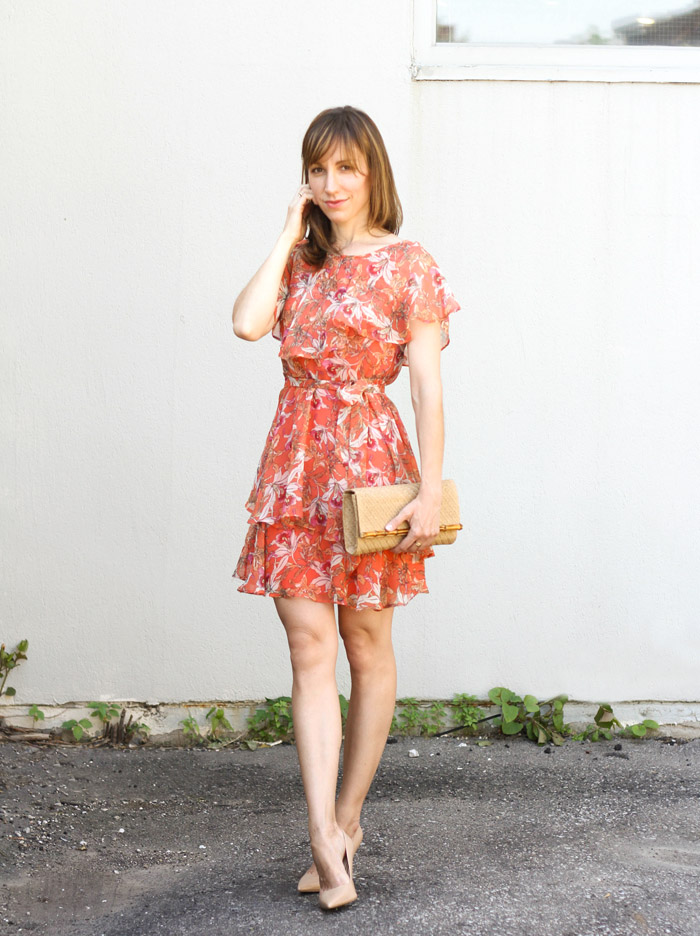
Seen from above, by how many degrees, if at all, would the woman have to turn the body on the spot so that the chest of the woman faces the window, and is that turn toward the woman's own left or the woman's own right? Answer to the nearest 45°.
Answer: approximately 135° to the woman's own left

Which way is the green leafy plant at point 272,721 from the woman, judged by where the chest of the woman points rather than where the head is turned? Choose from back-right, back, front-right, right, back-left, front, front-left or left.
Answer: back

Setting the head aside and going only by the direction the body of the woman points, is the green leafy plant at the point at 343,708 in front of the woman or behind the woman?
behind

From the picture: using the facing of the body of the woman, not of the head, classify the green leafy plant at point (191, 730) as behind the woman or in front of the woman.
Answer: behind

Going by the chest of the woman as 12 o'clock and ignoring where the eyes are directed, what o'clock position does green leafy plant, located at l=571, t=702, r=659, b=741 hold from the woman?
The green leafy plant is roughly at 7 o'clock from the woman.

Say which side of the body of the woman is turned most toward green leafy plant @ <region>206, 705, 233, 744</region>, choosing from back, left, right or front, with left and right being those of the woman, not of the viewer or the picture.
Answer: back

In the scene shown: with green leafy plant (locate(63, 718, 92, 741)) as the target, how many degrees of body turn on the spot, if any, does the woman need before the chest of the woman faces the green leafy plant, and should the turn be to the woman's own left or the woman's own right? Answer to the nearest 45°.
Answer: approximately 135° to the woman's own right

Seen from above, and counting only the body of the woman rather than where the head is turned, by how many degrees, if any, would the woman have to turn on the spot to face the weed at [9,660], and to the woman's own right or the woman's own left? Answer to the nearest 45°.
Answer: approximately 135° to the woman's own right

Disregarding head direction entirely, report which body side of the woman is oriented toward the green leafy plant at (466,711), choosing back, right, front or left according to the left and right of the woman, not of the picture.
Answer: back

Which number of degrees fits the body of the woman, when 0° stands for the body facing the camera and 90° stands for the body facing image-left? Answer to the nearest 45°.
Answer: approximately 0°

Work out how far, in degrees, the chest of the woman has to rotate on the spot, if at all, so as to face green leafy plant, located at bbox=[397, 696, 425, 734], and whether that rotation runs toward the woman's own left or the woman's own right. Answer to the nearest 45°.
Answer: approximately 180°

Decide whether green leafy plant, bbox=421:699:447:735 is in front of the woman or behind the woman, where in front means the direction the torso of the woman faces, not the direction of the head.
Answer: behind

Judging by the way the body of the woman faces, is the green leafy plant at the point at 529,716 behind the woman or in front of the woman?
behind
